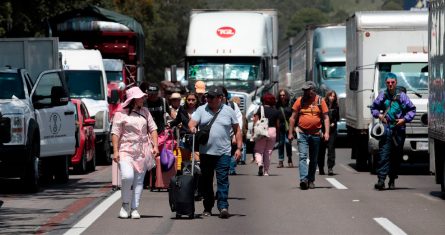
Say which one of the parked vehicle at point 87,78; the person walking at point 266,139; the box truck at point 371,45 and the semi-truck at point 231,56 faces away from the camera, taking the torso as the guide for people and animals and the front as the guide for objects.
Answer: the person walking

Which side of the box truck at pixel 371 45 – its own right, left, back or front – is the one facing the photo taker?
front

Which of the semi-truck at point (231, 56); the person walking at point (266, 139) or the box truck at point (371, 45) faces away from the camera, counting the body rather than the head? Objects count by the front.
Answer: the person walking

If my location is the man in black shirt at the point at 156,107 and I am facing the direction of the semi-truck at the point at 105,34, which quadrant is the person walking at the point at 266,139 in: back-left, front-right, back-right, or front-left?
front-right

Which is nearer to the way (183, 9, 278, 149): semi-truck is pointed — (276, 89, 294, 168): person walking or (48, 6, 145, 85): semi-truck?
the person walking

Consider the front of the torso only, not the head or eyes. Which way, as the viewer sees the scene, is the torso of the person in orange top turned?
toward the camera

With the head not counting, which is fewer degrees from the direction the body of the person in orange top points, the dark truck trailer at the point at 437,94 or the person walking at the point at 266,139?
the dark truck trailer

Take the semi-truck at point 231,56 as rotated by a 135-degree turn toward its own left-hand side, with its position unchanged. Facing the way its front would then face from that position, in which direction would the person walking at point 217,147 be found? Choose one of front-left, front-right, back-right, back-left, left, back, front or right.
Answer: back-right
